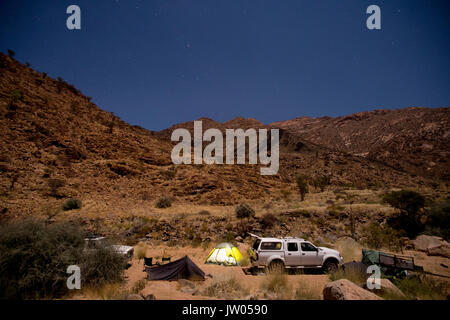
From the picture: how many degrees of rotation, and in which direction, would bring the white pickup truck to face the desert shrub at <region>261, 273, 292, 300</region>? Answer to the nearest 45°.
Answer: approximately 90° to its right

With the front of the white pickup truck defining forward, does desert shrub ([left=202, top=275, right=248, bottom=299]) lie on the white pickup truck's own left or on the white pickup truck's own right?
on the white pickup truck's own right

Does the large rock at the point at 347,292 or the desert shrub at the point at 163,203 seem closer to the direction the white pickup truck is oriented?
the large rock

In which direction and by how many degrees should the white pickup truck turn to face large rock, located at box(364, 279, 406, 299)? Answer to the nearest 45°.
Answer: approximately 45° to its right

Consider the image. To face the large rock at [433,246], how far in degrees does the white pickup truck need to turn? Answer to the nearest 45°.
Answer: approximately 45° to its left

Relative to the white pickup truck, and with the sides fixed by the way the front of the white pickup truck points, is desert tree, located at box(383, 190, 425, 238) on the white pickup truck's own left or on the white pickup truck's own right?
on the white pickup truck's own left

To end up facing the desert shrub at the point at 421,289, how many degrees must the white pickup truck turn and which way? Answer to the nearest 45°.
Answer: approximately 45° to its right

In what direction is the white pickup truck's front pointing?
to the viewer's right
